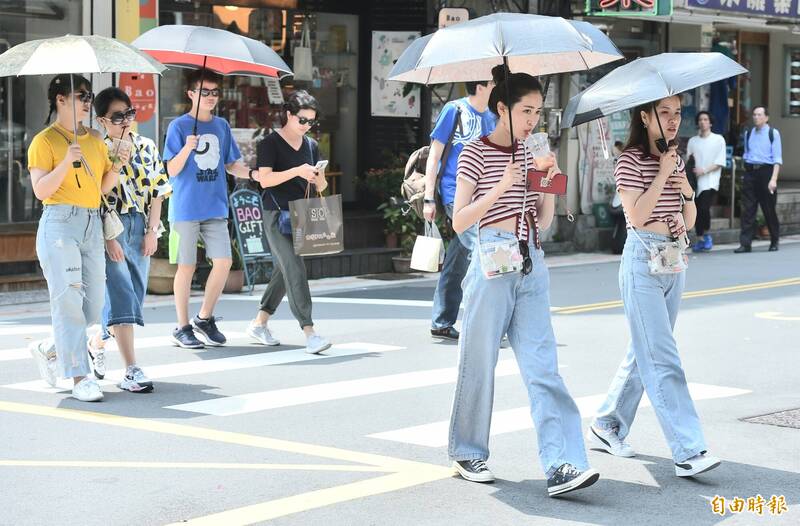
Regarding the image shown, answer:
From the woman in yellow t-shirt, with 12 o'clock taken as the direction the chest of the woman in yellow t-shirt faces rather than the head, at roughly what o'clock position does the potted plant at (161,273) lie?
The potted plant is roughly at 8 o'clock from the woman in yellow t-shirt.

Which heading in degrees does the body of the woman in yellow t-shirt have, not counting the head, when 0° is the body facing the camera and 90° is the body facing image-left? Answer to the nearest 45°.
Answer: approximately 315°

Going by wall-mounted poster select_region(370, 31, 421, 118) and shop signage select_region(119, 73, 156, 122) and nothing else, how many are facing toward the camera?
2

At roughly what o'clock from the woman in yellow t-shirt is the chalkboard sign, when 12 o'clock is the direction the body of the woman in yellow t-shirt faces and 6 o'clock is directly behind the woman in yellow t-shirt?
The chalkboard sign is roughly at 8 o'clock from the woman in yellow t-shirt.

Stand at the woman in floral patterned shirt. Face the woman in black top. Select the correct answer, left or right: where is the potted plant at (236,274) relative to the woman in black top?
left

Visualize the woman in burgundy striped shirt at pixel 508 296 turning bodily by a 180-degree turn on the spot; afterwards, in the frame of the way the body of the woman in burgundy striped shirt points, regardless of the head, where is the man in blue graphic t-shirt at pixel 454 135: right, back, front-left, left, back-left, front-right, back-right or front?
front-right

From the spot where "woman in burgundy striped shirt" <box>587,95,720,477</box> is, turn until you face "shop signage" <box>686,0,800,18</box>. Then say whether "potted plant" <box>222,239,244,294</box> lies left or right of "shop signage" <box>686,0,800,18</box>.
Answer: left
